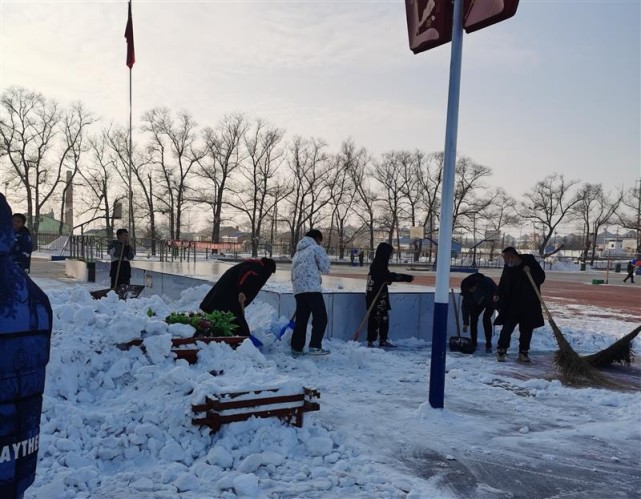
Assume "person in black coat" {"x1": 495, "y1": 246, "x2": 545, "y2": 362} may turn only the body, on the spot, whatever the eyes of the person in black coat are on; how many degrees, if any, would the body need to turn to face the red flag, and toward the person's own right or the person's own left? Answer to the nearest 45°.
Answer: approximately 135° to the person's own right

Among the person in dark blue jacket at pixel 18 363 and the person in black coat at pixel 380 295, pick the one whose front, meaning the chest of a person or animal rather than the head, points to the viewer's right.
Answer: the person in black coat

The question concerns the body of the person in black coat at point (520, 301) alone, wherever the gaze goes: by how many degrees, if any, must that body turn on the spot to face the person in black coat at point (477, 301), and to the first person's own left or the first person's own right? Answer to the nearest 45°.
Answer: approximately 135° to the first person's own right

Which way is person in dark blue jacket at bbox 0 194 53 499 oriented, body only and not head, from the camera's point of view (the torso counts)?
away from the camera

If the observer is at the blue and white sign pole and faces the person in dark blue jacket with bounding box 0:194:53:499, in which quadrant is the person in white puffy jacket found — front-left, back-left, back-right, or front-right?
back-right

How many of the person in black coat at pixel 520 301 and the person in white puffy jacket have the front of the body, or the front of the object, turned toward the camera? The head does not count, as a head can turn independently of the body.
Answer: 1

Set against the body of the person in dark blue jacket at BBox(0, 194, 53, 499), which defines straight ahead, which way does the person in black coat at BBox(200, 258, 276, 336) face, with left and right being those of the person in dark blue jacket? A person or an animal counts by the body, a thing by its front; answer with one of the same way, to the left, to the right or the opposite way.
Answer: to the right

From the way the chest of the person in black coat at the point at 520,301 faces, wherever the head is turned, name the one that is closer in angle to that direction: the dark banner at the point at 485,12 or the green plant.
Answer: the dark banner

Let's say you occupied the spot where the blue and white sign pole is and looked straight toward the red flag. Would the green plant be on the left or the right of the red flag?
left

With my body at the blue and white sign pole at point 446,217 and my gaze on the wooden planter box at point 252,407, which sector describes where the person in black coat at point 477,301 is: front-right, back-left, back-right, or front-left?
back-right

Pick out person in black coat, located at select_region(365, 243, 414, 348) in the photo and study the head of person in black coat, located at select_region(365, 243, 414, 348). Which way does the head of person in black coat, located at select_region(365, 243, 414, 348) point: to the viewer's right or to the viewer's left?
to the viewer's right

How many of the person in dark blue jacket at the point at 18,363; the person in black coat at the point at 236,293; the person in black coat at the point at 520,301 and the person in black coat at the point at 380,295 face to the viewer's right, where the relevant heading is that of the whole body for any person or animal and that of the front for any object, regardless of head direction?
2

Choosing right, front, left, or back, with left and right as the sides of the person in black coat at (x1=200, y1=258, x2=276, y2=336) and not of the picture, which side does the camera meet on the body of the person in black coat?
right

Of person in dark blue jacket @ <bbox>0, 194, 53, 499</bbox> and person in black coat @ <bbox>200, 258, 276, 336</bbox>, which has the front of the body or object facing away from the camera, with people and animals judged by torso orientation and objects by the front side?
the person in dark blue jacket

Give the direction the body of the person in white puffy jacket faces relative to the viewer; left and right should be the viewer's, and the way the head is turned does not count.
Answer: facing away from the viewer and to the right of the viewer

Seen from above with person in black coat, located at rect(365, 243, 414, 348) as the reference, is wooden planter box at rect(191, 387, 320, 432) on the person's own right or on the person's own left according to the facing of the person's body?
on the person's own right

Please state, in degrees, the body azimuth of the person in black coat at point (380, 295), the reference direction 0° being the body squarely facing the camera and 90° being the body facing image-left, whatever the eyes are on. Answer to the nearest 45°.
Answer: approximately 270°

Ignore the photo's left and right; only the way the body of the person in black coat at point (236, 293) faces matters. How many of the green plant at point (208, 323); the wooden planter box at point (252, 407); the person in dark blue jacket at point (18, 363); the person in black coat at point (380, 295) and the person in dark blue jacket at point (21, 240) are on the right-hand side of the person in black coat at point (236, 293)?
3
